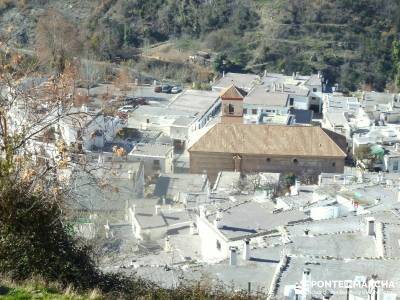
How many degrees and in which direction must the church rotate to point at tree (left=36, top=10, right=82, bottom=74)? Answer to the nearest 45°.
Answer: approximately 135° to its right

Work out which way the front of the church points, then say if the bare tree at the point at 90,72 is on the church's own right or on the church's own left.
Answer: on the church's own right

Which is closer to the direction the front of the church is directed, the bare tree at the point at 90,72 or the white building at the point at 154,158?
the white building

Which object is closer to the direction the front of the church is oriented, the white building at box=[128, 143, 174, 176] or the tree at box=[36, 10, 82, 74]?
the white building
